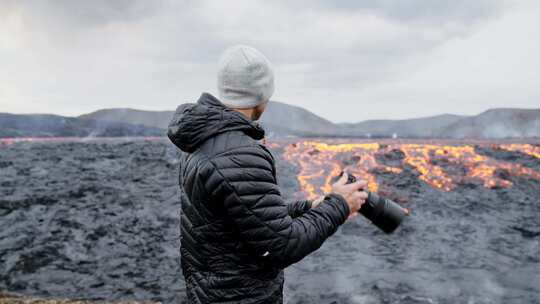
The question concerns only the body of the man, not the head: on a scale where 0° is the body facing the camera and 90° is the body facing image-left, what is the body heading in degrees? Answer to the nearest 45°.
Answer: approximately 225°

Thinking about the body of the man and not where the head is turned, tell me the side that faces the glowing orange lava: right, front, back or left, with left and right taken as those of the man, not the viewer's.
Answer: front

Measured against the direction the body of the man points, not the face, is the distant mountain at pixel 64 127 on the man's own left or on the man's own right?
on the man's own left

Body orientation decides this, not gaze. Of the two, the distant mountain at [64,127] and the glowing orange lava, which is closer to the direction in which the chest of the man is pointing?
the glowing orange lava

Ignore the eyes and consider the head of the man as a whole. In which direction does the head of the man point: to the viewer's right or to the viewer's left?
to the viewer's right
